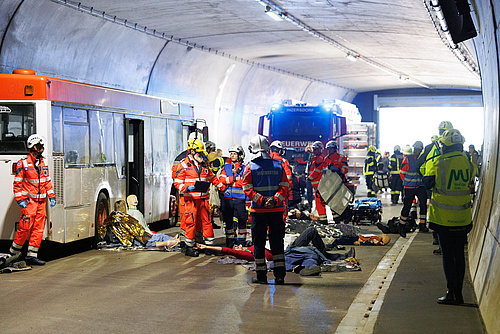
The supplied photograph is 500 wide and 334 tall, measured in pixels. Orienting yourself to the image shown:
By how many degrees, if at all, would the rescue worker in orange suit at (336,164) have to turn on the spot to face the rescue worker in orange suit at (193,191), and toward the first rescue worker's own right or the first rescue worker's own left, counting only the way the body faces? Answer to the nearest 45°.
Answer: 0° — they already face them

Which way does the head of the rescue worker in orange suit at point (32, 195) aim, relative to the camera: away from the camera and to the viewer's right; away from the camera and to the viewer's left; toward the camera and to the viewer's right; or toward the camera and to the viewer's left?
toward the camera and to the viewer's right

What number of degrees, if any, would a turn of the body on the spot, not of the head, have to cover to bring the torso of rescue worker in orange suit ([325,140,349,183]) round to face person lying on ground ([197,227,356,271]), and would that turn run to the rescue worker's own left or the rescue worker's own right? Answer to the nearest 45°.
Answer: approximately 45° to the rescue worker's own left

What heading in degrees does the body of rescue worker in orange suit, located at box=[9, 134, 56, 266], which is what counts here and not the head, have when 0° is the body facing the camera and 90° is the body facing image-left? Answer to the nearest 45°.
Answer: approximately 315°

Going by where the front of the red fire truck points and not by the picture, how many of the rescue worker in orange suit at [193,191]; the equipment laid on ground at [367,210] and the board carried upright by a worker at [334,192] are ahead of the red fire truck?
3

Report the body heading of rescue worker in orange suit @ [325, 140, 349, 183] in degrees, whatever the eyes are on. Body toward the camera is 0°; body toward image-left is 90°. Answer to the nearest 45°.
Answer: approximately 45°

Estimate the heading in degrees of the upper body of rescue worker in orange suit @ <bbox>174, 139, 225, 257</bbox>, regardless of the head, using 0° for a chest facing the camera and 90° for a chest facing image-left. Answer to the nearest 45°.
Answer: approximately 315°

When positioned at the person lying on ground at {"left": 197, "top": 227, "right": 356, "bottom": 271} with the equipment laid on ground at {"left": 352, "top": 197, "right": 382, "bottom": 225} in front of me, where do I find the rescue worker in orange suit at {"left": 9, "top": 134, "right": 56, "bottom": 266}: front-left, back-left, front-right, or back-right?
back-left

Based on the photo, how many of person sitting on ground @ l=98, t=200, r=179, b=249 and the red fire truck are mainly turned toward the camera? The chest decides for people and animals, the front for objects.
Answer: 1

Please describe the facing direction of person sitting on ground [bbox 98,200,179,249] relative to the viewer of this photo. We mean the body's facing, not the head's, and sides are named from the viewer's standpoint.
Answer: facing to the right of the viewer
